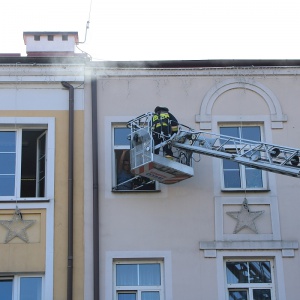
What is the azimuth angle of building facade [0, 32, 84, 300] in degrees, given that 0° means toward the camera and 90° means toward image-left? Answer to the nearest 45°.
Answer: approximately 0°

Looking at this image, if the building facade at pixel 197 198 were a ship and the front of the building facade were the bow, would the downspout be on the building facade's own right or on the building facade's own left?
on the building facade's own right

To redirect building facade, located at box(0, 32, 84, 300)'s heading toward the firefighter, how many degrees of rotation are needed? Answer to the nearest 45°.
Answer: approximately 45° to its left

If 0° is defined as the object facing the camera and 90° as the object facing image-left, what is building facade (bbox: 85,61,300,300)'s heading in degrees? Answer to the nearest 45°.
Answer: approximately 0°

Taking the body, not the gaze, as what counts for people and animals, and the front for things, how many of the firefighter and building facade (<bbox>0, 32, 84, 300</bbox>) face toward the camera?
1

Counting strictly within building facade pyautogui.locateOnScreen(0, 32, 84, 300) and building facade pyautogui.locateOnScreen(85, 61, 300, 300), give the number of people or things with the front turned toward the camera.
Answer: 2

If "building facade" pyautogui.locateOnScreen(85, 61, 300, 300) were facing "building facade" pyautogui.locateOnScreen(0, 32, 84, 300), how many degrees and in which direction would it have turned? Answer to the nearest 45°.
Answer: approximately 90° to its right

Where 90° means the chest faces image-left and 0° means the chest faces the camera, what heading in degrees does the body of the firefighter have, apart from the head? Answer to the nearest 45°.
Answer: approximately 135°

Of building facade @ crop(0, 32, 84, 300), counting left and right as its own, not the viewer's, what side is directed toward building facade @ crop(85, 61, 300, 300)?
left
